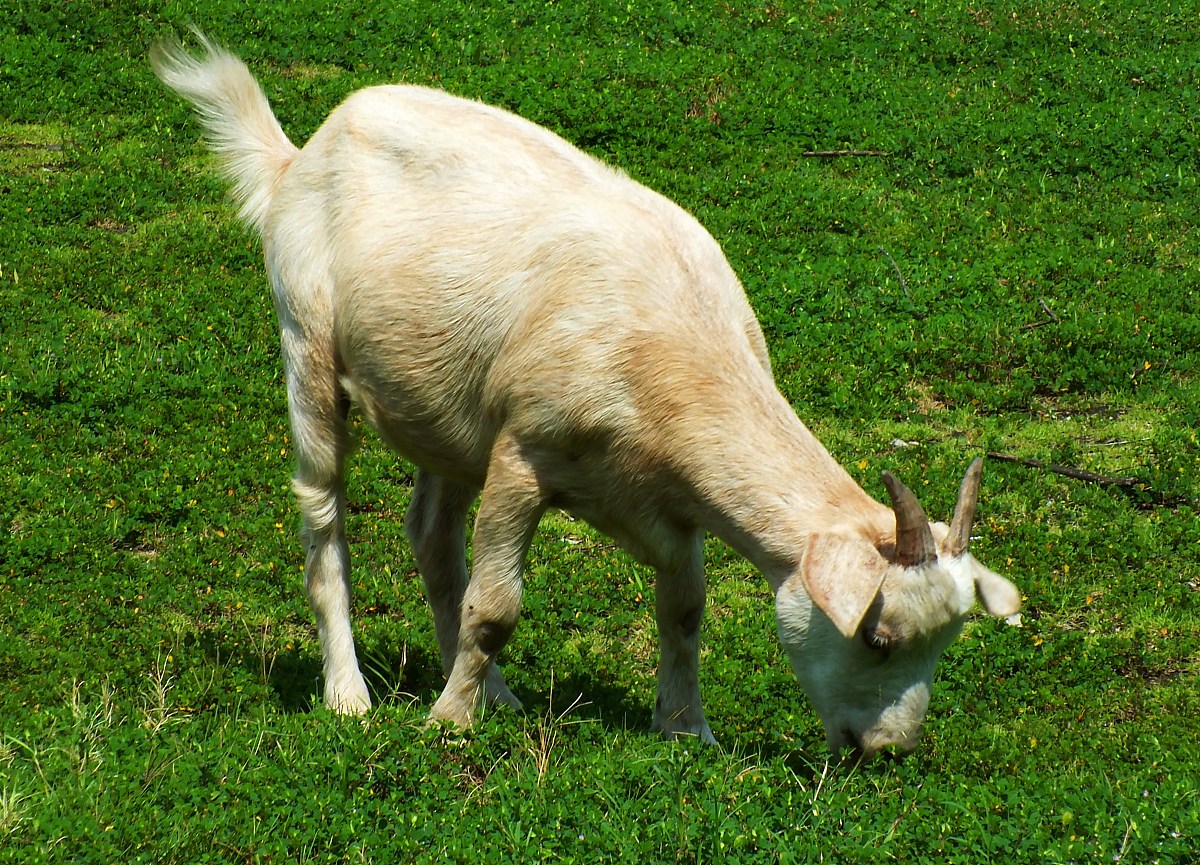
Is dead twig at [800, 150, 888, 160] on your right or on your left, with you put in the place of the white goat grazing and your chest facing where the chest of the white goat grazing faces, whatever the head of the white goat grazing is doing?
on your left

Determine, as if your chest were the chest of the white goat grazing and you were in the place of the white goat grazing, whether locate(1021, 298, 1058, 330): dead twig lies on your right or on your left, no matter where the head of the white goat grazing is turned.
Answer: on your left

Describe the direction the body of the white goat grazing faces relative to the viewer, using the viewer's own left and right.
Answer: facing the viewer and to the right of the viewer

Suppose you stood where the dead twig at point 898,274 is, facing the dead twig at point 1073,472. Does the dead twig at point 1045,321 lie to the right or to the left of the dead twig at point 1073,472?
left

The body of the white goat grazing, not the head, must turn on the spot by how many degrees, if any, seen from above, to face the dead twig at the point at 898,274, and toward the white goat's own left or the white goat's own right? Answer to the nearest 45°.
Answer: approximately 90° to the white goat's own left

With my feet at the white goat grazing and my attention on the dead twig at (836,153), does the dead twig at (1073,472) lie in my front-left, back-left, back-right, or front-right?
front-right

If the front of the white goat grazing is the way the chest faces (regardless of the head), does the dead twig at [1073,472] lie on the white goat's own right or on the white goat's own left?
on the white goat's own left
